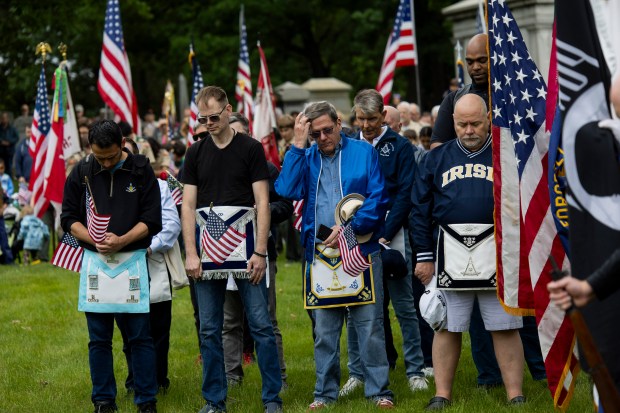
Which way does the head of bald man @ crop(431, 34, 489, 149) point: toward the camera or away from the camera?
toward the camera

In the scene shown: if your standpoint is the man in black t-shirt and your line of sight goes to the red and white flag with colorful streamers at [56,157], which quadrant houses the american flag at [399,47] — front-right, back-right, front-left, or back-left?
front-right

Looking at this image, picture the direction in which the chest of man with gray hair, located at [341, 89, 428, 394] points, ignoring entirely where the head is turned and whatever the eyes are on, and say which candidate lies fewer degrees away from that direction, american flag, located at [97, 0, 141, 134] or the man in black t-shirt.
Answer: the man in black t-shirt

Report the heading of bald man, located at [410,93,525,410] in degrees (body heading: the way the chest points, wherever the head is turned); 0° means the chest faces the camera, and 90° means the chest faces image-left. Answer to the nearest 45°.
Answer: approximately 0°

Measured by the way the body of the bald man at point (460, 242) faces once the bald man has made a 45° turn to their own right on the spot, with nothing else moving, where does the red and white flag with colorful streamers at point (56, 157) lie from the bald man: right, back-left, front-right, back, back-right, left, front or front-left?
right

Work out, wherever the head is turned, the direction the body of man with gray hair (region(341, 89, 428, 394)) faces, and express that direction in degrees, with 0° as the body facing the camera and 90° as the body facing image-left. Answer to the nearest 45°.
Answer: approximately 45°

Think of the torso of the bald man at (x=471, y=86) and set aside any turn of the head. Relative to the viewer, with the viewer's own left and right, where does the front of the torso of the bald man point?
facing the viewer

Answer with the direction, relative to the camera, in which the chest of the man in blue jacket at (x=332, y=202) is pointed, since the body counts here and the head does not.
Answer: toward the camera

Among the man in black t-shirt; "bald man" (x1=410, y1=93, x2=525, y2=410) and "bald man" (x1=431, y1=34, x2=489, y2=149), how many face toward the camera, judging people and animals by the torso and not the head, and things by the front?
3

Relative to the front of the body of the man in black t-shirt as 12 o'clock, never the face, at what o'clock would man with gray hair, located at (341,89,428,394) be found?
The man with gray hair is roughly at 8 o'clock from the man in black t-shirt.

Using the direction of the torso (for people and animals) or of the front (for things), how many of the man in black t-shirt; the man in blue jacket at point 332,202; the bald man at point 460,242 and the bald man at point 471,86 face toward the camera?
4

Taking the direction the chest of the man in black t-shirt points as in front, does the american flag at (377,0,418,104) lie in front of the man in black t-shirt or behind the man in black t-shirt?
behind
